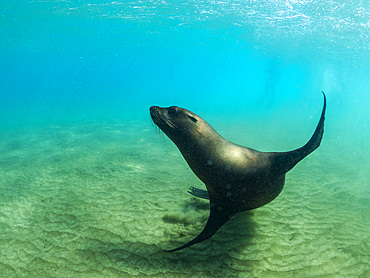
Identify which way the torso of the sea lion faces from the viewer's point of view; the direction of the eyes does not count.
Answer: to the viewer's left
